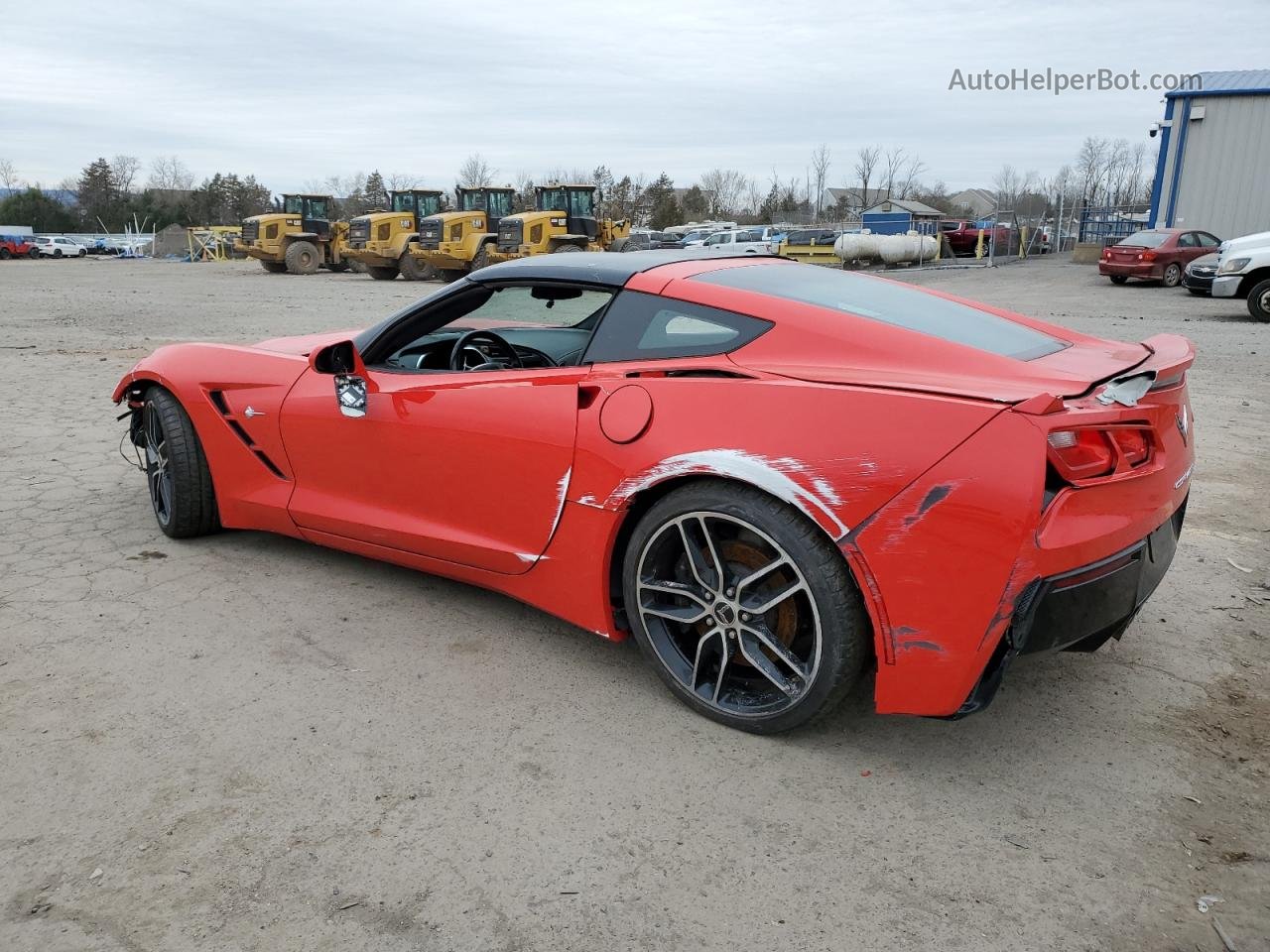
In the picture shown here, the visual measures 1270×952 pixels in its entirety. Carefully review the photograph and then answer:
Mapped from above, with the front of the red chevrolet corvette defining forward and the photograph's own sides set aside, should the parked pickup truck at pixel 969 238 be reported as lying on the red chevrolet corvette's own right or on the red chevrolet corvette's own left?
on the red chevrolet corvette's own right

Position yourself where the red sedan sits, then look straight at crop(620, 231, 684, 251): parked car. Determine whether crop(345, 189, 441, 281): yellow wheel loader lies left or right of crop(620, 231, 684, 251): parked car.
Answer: left

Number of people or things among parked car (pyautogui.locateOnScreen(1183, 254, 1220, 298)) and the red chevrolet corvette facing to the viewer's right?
0

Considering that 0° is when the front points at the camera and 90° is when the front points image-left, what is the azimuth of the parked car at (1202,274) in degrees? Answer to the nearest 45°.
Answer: approximately 45°

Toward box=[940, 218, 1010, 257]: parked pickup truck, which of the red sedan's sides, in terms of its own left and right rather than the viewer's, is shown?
left

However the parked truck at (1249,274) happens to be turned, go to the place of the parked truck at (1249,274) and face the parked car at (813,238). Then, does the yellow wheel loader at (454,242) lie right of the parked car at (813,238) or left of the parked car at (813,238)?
left

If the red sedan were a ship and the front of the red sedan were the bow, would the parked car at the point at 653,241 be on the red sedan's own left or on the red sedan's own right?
on the red sedan's own left

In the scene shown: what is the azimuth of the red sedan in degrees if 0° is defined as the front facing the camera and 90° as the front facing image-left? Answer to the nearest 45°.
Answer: approximately 225°

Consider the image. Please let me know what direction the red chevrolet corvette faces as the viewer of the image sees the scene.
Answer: facing away from the viewer and to the left of the viewer
